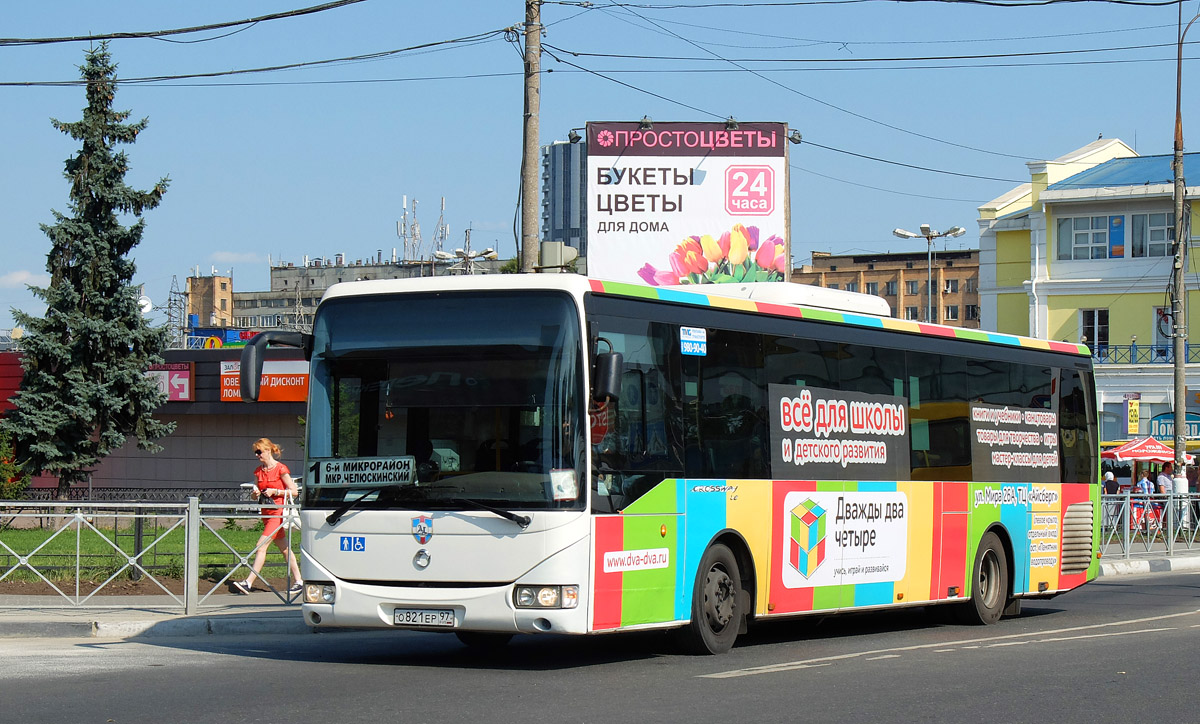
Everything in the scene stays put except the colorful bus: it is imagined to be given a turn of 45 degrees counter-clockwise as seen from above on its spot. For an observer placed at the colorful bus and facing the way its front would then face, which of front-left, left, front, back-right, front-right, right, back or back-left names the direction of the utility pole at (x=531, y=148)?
back

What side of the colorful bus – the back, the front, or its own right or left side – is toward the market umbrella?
back

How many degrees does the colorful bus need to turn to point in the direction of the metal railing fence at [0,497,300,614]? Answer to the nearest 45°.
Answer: approximately 90° to its right

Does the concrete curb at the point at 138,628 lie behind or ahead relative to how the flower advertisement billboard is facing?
ahead

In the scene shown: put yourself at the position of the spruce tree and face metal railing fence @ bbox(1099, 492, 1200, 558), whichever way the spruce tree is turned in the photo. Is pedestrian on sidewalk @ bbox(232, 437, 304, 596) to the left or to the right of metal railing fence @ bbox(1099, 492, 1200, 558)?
right

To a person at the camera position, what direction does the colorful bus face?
facing the viewer and to the left of the viewer

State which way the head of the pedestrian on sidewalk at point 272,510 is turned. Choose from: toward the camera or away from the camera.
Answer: toward the camera

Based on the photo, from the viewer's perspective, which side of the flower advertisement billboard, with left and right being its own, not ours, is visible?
front

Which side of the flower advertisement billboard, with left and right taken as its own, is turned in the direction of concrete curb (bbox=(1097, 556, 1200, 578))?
left

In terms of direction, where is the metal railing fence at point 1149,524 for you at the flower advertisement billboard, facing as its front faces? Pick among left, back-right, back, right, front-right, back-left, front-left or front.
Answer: left

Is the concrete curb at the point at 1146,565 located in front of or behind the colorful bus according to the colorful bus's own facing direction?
behind

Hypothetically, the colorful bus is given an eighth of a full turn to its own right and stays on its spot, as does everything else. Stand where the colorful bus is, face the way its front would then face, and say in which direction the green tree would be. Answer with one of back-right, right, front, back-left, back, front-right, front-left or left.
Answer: front-right

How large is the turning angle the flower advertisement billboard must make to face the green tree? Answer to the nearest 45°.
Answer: approximately 90° to its right

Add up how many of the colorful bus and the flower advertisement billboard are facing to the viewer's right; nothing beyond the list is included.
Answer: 0

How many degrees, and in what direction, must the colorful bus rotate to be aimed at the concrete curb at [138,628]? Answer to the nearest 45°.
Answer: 0° — it already faces it

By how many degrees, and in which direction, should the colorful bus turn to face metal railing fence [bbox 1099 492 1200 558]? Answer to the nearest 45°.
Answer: approximately 180°

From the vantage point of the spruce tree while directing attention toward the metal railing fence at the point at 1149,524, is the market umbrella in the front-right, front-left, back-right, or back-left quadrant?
front-left

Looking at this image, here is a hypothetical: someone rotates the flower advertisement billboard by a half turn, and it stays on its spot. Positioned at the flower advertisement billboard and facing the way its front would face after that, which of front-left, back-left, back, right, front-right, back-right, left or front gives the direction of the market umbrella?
front-right
